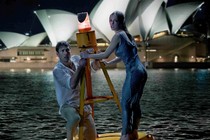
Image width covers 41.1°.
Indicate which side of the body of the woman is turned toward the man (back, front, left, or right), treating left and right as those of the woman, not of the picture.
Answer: front

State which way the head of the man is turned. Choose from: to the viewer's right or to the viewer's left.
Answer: to the viewer's right

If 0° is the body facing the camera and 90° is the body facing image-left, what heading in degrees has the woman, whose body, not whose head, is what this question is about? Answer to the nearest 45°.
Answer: approximately 90°

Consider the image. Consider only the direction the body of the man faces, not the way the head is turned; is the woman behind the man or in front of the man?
in front

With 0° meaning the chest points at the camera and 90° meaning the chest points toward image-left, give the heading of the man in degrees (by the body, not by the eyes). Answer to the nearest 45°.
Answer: approximately 315°
